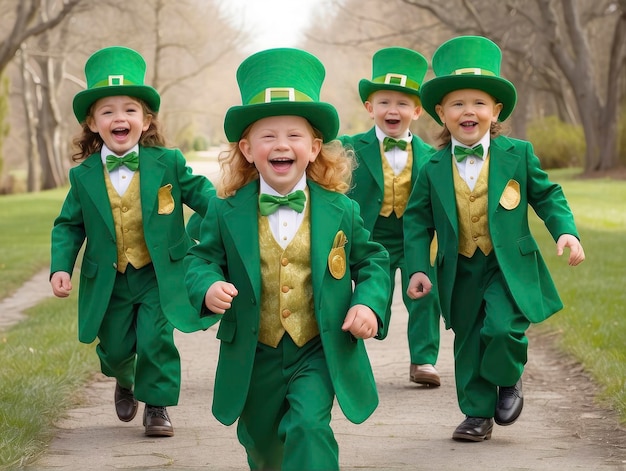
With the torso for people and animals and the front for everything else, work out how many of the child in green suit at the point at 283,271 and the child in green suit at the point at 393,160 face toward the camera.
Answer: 2

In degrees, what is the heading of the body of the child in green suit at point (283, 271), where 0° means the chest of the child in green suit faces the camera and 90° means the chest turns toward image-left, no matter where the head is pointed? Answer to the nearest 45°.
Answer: approximately 0°

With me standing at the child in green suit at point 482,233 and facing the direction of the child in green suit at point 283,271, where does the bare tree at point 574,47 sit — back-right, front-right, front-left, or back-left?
back-right

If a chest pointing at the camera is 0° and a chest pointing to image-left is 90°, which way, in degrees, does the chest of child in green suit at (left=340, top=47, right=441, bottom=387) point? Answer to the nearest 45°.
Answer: approximately 0°

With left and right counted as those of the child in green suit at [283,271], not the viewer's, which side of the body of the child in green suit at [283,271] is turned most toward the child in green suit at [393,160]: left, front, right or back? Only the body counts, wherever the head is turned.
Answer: back
